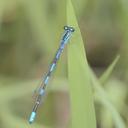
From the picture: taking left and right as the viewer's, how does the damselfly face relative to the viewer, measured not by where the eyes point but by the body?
facing away from the viewer and to the right of the viewer
